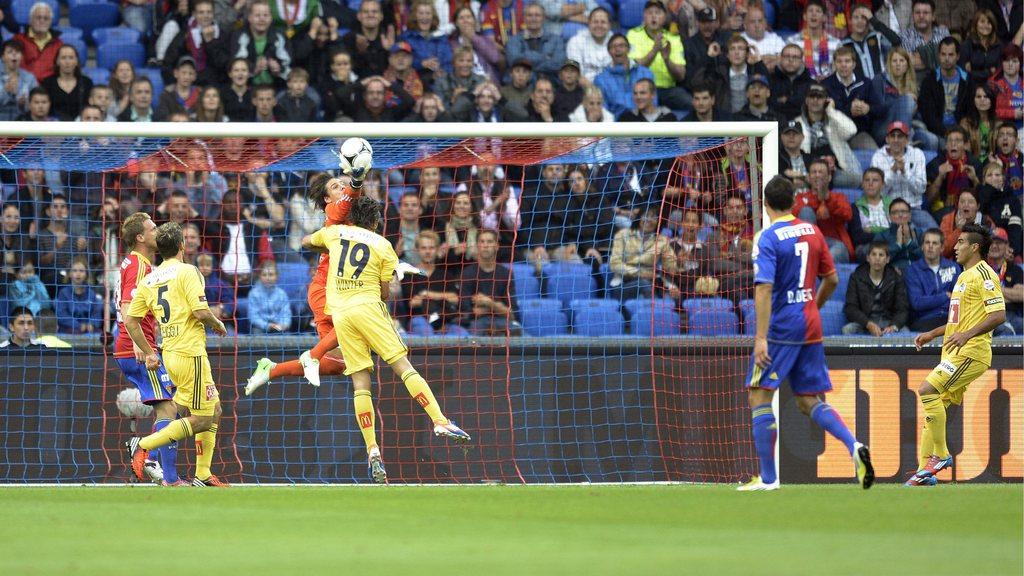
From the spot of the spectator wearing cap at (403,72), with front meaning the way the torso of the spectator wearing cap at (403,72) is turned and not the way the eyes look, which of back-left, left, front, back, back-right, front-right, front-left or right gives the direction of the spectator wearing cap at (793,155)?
left

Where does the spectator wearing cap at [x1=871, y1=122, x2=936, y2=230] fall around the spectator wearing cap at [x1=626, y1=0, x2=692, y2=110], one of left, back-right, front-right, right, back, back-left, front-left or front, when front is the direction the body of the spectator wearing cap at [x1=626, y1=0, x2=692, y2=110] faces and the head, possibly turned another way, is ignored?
left

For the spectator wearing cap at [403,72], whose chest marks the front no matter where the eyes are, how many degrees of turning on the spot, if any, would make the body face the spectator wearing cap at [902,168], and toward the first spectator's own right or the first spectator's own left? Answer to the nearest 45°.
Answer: approximately 90° to the first spectator's own left

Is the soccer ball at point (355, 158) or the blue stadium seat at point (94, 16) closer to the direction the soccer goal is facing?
the soccer ball
